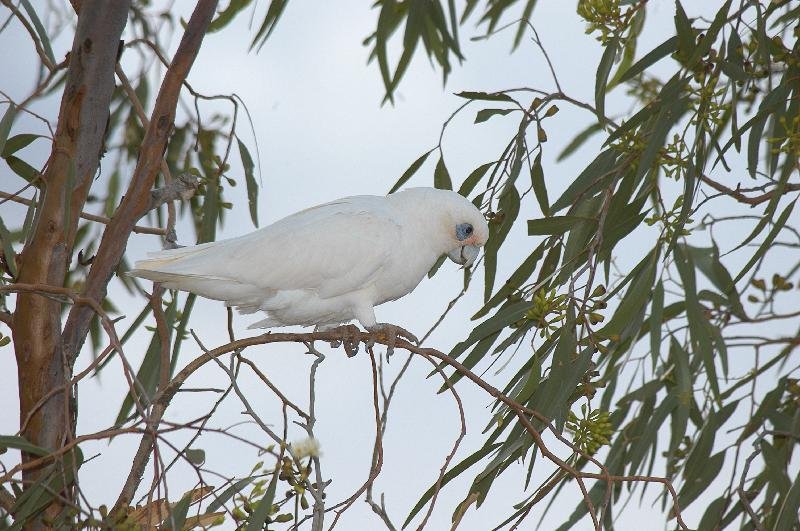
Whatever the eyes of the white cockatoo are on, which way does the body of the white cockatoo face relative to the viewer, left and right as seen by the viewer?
facing to the right of the viewer
